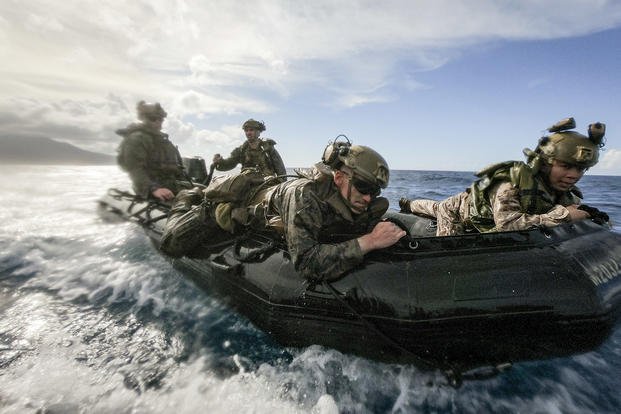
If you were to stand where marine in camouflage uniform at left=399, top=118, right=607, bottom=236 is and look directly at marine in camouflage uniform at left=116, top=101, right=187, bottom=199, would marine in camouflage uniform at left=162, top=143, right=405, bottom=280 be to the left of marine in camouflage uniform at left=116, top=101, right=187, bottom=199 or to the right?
left

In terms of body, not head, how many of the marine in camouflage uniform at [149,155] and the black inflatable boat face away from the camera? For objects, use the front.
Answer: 0

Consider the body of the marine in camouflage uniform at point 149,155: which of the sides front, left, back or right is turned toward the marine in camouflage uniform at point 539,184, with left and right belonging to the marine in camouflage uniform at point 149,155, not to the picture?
front

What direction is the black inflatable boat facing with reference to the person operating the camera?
facing the viewer and to the right of the viewer

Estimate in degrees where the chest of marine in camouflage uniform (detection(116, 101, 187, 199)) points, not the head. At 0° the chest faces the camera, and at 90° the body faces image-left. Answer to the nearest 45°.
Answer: approximately 315°
